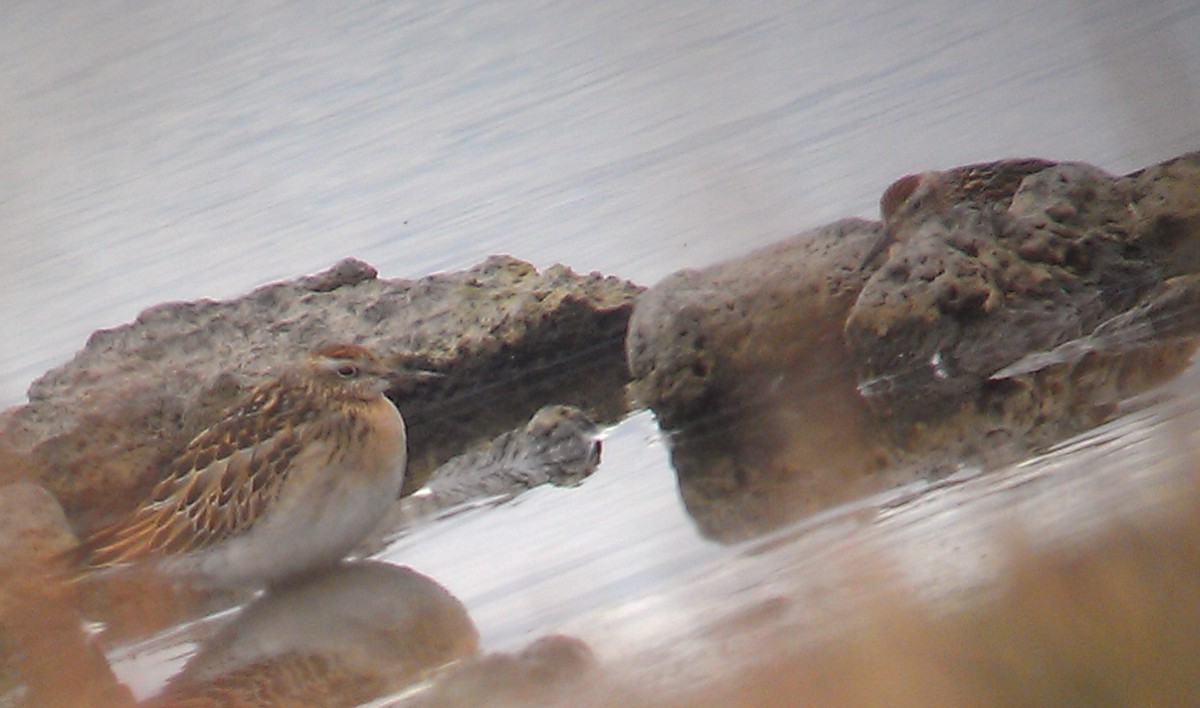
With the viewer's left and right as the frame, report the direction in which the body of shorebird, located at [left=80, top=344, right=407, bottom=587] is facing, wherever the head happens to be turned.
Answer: facing to the right of the viewer

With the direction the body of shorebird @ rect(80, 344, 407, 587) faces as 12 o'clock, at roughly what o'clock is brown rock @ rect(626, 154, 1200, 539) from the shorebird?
The brown rock is roughly at 12 o'clock from the shorebird.

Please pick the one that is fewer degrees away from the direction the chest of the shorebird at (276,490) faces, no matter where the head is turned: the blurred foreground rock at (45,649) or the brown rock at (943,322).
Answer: the brown rock

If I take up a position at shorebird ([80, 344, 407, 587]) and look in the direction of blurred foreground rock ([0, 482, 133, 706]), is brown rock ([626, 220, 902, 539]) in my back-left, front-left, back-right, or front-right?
back-left

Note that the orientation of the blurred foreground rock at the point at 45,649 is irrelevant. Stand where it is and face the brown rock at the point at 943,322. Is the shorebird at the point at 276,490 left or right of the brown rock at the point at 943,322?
left

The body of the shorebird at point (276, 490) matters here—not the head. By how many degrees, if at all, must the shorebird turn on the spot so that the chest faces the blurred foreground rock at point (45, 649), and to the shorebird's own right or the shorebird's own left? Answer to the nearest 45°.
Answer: approximately 90° to the shorebird's own right

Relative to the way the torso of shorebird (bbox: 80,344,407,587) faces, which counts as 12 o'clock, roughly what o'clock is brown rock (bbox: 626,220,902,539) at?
The brown rock is roughly at 12 o'clock from the shorebird.
